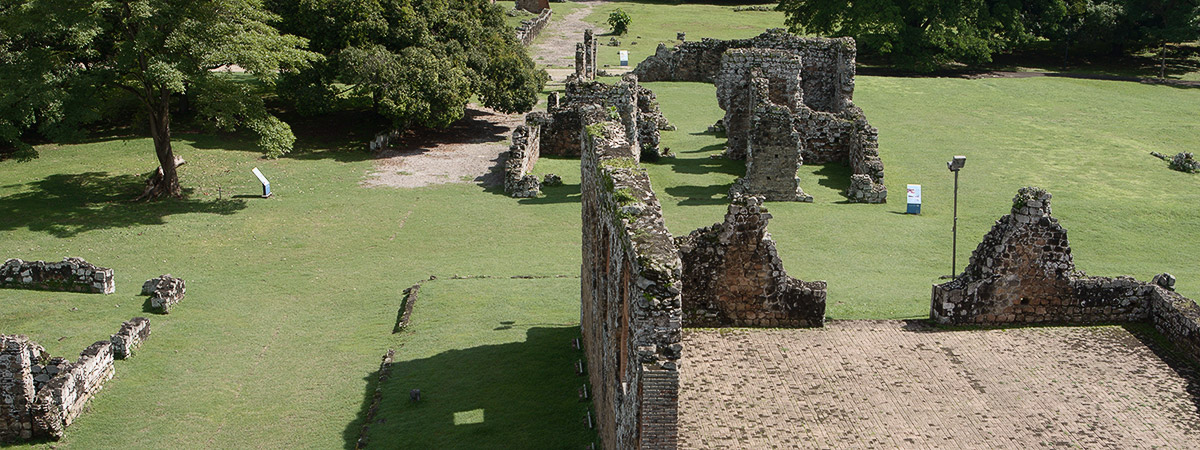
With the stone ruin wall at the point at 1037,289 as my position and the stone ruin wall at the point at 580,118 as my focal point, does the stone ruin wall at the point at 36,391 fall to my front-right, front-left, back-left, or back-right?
front-left

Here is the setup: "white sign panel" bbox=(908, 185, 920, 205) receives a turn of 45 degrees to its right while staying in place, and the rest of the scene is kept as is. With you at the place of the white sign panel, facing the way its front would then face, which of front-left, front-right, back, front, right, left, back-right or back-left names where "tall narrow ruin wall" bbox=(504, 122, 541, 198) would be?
front-right

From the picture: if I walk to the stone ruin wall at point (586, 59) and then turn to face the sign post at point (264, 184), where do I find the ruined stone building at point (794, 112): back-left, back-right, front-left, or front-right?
front-left

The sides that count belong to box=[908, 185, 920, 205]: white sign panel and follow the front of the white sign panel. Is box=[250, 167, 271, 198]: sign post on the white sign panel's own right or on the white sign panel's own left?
on the white sign panel's own right

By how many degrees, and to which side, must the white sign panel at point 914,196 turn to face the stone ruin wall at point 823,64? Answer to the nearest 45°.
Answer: approximately 180°

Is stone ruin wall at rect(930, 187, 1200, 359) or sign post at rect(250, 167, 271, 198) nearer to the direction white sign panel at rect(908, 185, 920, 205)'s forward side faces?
the stone ruin wall

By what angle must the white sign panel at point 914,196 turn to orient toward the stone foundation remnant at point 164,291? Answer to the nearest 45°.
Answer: approximately 45° to its right

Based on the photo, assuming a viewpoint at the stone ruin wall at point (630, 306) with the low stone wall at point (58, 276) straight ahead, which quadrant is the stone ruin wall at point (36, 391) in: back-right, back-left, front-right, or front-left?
front-left

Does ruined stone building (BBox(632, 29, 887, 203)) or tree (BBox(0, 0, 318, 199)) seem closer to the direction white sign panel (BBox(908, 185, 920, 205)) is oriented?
the tree

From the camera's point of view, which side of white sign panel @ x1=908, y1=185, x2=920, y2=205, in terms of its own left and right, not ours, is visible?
front

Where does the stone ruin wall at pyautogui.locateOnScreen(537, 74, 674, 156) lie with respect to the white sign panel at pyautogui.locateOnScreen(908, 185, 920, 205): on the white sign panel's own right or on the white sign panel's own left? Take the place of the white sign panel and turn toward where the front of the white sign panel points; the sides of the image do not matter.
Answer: on the white sign panel's own right

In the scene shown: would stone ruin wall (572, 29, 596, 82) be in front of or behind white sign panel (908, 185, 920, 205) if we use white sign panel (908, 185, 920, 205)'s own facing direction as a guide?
behind

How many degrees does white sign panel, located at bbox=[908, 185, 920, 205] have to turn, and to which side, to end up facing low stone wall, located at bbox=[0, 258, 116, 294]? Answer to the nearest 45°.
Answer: approximately 45° to its right

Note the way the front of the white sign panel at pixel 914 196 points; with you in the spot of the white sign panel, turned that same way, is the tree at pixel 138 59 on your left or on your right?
on your right
